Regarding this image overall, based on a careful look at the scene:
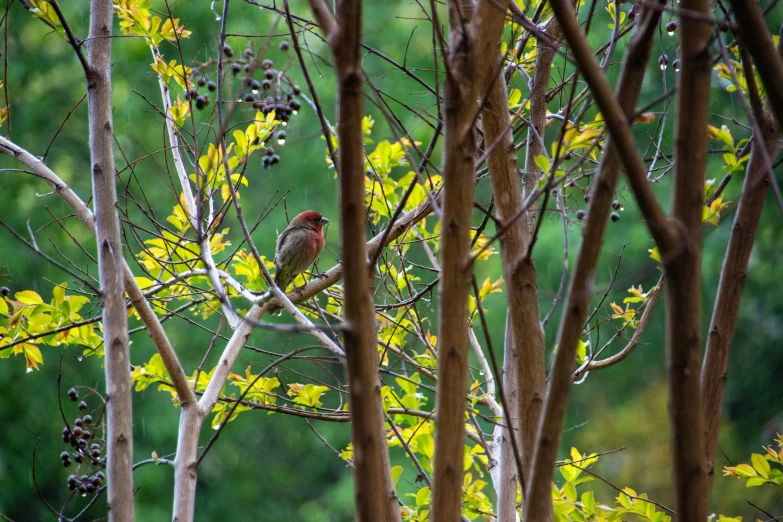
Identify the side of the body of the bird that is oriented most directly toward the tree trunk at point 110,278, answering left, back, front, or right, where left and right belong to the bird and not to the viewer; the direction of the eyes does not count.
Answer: right

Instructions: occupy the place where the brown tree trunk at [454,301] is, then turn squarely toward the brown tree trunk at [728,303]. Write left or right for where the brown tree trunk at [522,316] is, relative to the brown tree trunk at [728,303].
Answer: left
